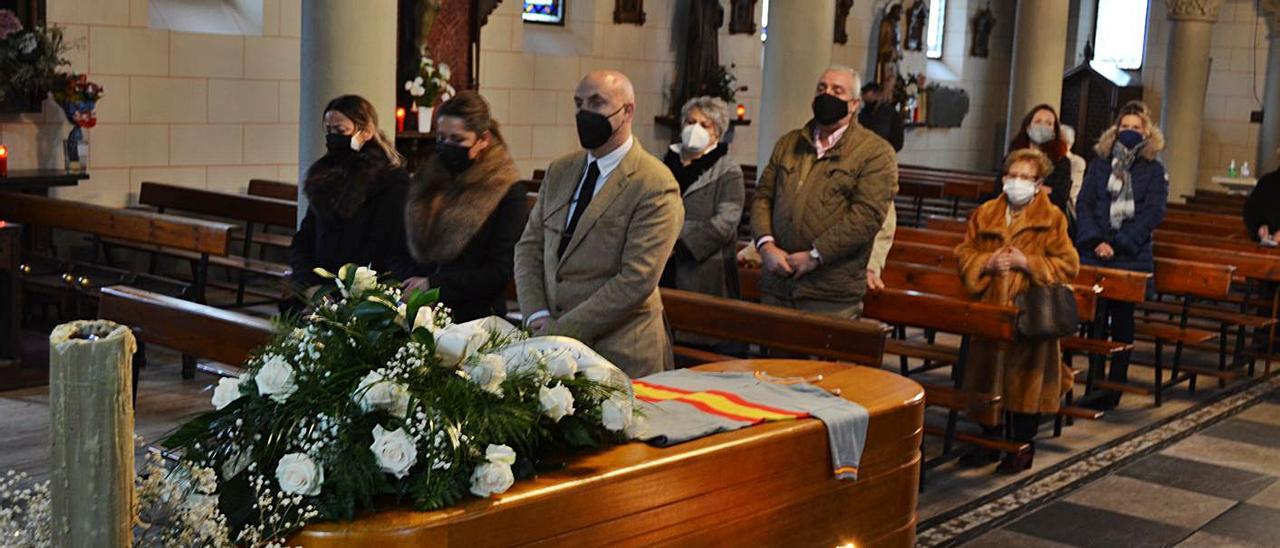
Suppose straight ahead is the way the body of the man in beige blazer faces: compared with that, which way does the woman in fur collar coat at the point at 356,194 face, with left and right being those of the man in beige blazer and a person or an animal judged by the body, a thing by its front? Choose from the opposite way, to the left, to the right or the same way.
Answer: the same way

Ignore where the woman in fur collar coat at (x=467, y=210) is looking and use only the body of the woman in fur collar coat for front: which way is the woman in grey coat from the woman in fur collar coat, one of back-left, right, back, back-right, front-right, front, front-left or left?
back

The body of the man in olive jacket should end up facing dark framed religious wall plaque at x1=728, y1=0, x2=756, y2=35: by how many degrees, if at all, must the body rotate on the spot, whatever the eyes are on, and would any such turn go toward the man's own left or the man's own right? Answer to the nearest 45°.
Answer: approximately 135° to the man's own right

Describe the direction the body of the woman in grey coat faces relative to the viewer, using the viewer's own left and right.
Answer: facing the viewer and to the left of the viewer

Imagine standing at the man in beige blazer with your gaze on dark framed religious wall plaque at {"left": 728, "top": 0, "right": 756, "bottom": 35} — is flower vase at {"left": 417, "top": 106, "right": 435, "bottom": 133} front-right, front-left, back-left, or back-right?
front-left

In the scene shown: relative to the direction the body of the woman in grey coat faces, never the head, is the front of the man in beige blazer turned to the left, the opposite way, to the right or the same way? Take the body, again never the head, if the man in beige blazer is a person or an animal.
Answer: the same way

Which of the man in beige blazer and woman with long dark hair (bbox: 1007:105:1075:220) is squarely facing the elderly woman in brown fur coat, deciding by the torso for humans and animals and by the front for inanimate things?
the woman with long dark hair

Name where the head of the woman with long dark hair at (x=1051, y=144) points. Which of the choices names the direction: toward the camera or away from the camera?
toward the camera

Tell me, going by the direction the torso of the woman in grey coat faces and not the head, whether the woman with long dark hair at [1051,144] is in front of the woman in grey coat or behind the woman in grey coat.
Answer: behind

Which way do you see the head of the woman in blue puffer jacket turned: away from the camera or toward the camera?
toward the camera

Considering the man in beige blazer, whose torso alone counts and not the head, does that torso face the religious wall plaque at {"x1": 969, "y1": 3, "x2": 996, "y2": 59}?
no

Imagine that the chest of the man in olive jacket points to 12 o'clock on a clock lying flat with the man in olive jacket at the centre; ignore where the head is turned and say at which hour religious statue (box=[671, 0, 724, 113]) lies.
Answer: The religious statue is roughly at 4 o'clock from the man in olive jacket.

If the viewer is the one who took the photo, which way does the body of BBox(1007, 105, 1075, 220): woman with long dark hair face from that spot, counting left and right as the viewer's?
facing the viewer

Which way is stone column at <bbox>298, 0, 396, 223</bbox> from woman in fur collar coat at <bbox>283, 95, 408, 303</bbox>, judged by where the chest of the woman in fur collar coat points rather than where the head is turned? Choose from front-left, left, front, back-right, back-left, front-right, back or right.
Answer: back-right
